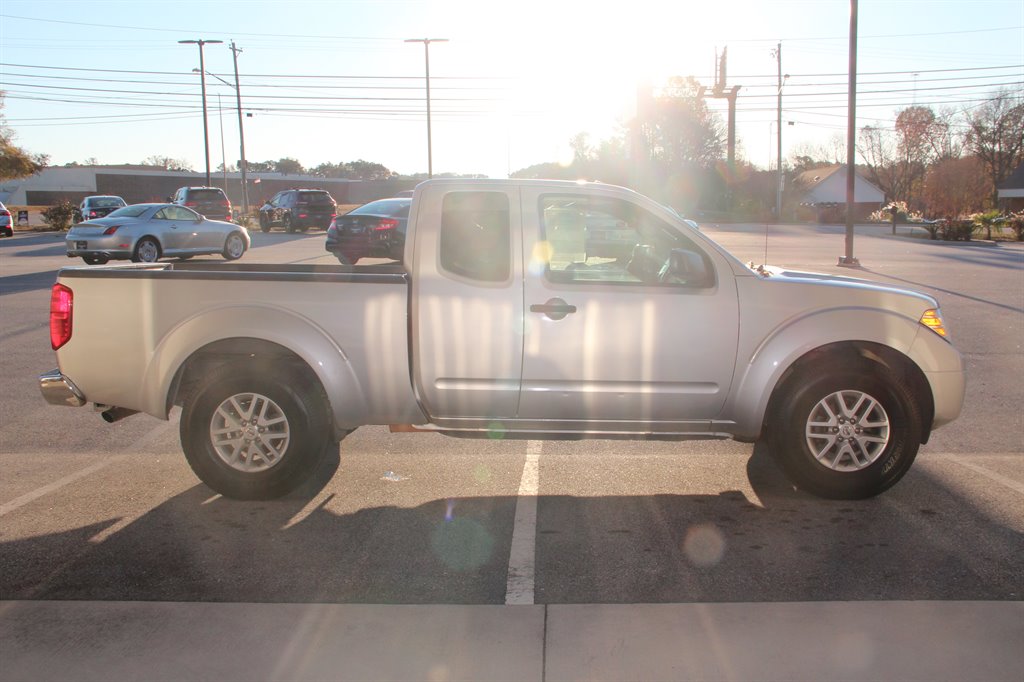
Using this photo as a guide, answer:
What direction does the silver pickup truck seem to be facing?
to the viewer's right

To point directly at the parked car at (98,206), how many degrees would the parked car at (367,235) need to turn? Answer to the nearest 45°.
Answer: approximately 90° to its left

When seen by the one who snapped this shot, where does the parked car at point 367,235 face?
facing away from the viewer and to the right of the viewer

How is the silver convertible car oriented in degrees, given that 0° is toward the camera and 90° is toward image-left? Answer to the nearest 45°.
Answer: approximately 225°

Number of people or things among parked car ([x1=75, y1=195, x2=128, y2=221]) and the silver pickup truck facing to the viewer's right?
1

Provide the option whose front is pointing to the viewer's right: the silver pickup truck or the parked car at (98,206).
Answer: the silver pickup truck

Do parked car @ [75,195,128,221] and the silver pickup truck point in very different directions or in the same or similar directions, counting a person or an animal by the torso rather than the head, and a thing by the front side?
very different directions

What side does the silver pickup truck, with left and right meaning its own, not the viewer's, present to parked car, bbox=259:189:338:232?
left

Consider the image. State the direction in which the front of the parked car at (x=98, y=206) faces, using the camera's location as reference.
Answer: facing away from the viewer and to the left of the viewer

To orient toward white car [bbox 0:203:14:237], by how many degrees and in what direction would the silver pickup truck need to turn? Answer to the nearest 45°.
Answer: approximately 135° to its left

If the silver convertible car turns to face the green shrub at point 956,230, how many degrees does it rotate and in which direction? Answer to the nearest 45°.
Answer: approximately 45° to its right

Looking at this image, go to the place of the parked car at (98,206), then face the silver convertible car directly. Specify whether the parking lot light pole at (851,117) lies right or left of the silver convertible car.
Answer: left
